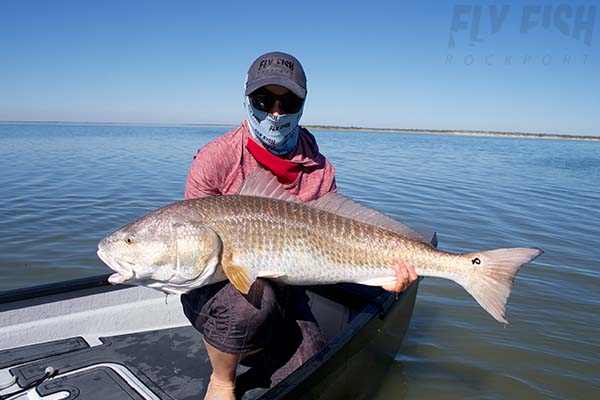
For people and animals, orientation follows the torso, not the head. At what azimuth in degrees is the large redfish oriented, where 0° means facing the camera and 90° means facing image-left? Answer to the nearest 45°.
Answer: approximately 90°
